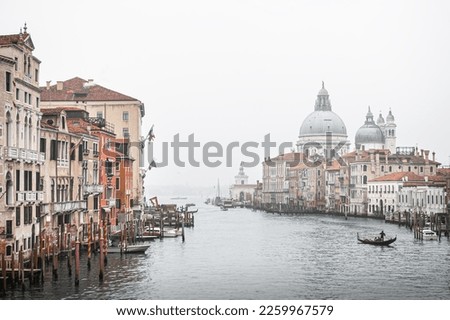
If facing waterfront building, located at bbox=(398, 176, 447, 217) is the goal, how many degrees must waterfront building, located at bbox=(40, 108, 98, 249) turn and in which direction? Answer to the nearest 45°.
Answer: approximately 90° to its left

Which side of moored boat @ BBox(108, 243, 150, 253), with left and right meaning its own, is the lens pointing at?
right

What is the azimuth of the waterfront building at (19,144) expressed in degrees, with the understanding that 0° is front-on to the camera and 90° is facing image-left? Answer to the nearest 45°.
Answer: approximately 315°

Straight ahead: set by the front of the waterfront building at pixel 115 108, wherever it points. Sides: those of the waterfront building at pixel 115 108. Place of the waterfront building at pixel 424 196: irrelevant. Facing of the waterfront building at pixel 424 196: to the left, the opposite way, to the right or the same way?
the opposite way

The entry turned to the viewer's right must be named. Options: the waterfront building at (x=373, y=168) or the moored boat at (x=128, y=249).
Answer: the moored boat

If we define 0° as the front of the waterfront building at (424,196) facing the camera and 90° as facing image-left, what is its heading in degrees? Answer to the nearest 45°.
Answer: approximately 45°

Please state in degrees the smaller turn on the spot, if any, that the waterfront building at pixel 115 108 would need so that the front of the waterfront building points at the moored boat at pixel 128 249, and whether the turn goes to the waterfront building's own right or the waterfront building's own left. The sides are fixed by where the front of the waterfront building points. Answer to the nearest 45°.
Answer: approximately 90° to the waterfront building's own right

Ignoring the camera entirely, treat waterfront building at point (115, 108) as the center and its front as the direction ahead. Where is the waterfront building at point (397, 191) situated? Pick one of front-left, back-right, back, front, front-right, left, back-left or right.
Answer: front-left

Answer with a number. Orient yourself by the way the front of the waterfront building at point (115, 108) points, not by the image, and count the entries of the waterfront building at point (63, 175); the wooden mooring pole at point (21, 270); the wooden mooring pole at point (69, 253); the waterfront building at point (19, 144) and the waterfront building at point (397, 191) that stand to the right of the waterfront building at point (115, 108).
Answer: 4

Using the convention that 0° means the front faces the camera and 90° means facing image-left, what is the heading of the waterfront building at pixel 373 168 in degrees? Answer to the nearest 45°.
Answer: approximately 45°

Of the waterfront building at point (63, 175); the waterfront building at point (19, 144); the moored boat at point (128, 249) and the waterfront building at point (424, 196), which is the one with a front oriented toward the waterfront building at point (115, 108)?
the waterfront building at point (424, 196)

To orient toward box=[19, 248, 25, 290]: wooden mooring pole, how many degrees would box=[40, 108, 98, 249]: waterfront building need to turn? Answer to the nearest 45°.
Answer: approximately 45° to its right

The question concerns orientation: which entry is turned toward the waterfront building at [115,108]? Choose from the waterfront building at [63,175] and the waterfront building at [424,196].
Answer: the waterfront building at [424,196]

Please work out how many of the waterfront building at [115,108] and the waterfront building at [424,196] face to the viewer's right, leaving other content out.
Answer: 1
